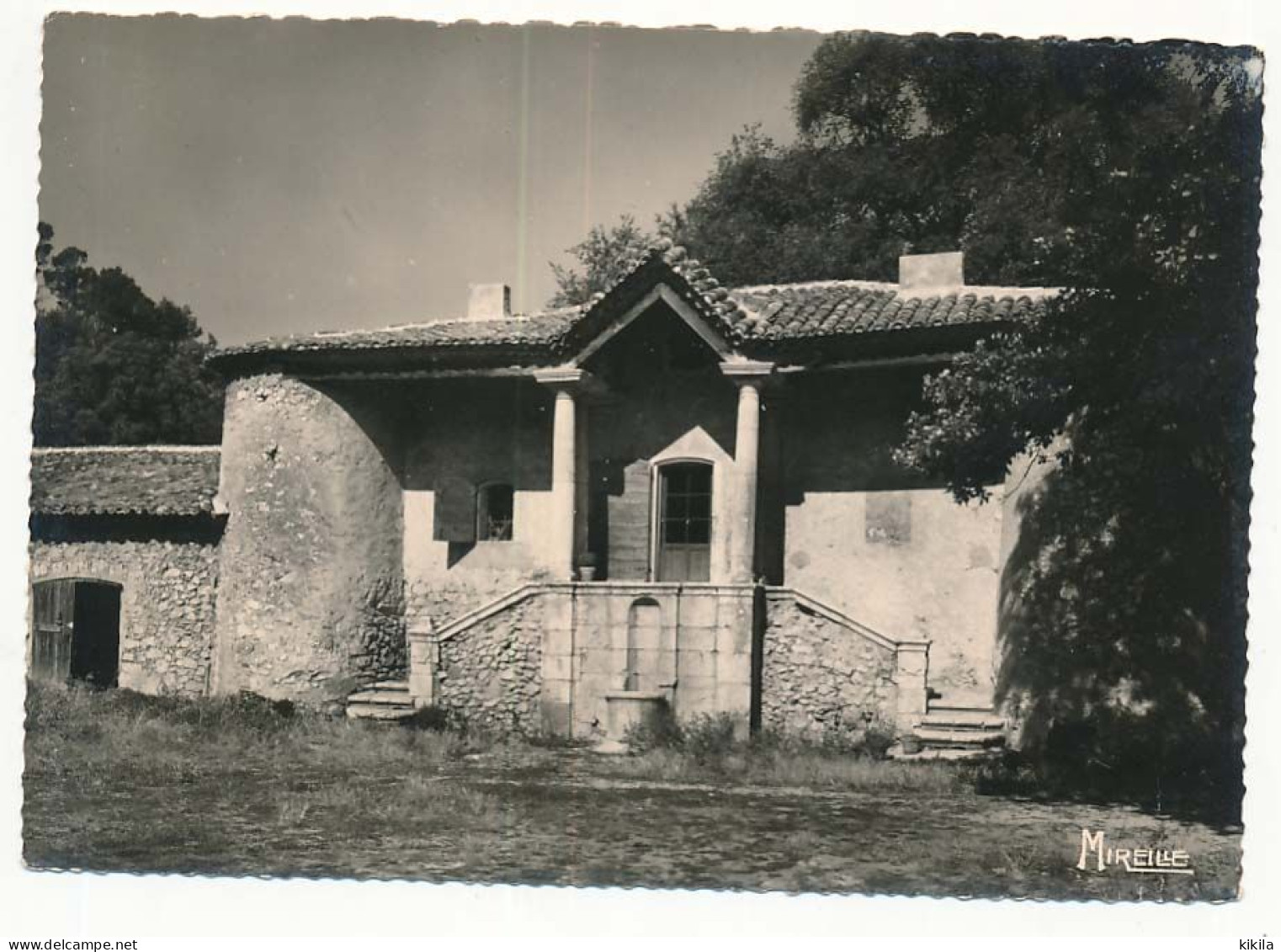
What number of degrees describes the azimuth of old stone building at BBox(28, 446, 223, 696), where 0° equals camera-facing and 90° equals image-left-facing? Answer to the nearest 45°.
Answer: approximately 0°
